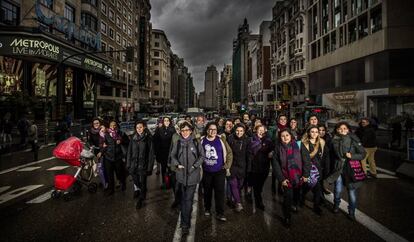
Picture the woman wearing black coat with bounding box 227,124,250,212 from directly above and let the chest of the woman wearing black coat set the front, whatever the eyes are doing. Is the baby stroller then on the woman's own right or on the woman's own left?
on the woman's own right

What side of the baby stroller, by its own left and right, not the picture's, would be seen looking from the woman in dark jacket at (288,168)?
left

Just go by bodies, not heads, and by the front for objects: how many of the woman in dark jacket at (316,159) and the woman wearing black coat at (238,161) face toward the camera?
2

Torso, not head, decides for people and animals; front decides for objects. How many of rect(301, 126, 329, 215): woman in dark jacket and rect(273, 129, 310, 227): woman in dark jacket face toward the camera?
2

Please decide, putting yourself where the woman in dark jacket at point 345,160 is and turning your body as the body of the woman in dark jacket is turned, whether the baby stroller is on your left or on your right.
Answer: on your right

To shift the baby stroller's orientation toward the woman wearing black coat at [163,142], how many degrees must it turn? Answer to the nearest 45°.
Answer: approximately 135° to its left

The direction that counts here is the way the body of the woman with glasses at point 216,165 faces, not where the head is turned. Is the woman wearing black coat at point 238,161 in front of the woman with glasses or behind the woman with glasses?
behind

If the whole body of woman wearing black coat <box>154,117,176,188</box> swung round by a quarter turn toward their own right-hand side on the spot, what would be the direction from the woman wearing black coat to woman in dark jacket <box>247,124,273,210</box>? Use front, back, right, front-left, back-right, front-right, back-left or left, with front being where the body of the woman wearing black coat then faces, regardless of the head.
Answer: back-left
